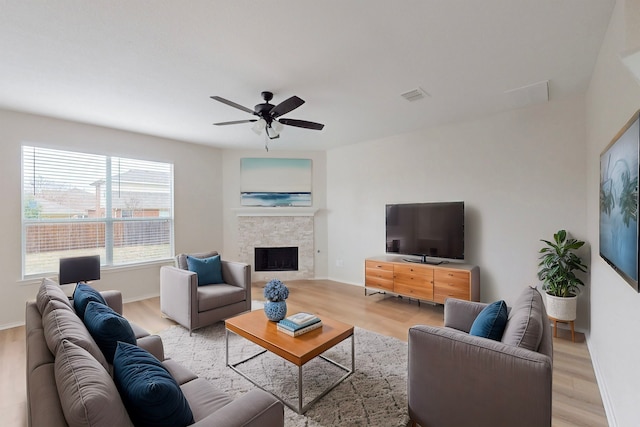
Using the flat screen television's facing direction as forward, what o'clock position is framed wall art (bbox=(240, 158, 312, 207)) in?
The framed wall art is roughly at 2 o'clock from the flat screen television.

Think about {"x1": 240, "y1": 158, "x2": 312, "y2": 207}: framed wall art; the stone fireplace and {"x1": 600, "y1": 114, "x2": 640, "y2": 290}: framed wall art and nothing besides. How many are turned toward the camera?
2

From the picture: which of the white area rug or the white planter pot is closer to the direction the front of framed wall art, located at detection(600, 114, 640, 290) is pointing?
the white area rug

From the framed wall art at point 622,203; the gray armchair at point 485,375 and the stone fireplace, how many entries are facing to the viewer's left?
2

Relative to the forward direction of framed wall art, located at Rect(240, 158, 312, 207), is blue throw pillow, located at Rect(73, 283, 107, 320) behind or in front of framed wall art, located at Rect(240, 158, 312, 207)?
in front

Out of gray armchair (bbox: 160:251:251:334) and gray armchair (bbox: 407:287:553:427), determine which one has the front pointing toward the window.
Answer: gray armchair (bbox: 407:287:553:427)

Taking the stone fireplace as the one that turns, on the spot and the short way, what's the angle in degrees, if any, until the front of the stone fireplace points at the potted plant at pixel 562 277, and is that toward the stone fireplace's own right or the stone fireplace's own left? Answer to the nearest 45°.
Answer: approximately 45° to the stone fireplace's own left

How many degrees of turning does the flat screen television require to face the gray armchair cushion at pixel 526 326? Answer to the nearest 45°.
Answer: approximately 45° to its left

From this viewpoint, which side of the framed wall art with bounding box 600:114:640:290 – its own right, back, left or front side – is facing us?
left

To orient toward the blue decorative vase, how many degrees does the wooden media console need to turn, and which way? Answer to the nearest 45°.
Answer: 0° — it already faces it

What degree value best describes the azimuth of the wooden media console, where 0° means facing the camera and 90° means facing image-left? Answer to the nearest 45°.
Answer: approximately 45°

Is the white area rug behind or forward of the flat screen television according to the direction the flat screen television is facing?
forward

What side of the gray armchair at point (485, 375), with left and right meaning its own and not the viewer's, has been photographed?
left
